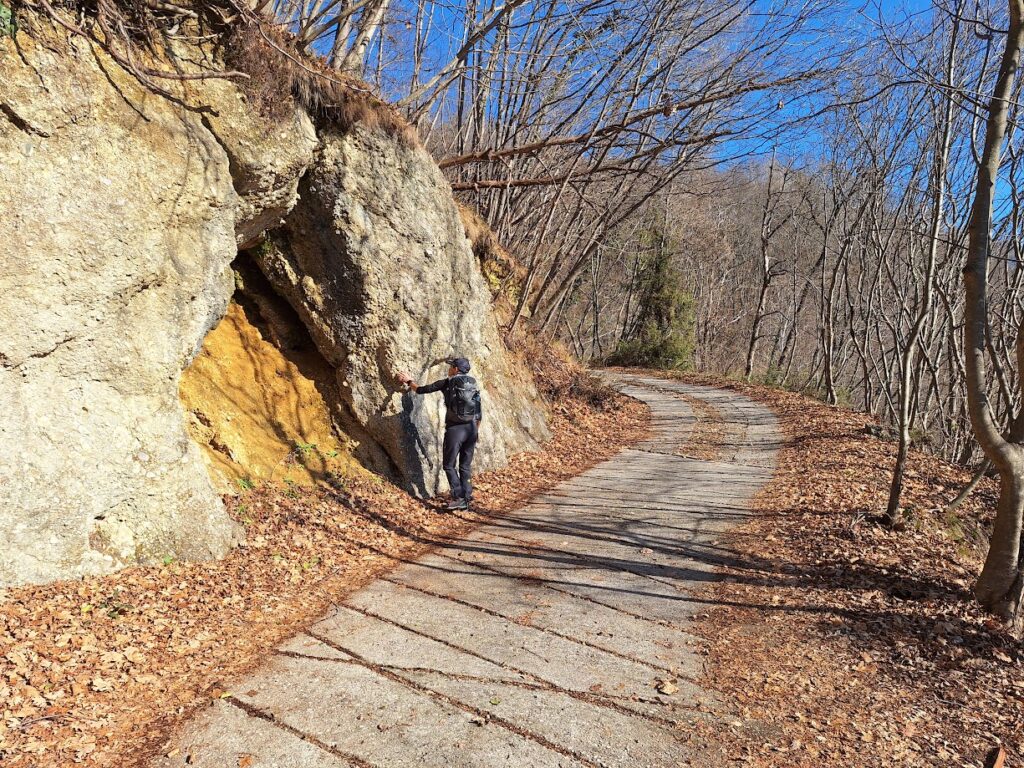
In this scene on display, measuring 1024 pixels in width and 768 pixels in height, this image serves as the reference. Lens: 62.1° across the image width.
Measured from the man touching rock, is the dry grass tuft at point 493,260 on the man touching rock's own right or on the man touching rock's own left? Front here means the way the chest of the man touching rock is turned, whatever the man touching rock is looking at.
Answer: on the man touching rock's own right

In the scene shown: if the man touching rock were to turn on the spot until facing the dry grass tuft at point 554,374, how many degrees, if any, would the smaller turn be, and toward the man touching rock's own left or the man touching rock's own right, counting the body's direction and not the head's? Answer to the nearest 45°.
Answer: approximately 45° to the man touching rock's own right

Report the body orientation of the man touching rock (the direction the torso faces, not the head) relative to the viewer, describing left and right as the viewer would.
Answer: facing away from the viewer and to the left of the viewer

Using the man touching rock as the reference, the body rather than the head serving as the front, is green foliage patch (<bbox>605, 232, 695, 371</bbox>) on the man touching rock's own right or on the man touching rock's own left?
on the man touching rock's own right
